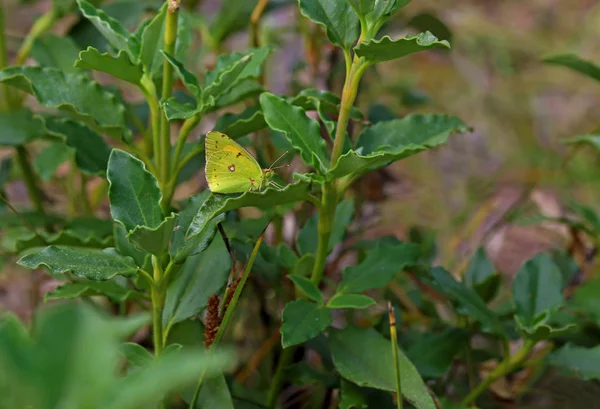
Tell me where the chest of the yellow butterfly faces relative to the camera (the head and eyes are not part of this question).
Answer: to the viewer's right
